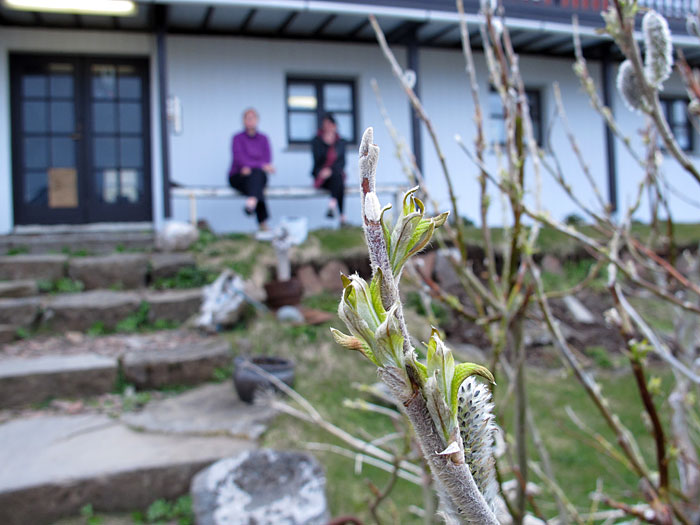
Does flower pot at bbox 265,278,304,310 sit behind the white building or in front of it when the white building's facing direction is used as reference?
in front

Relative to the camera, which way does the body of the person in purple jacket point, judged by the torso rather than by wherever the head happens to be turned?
toward the camera

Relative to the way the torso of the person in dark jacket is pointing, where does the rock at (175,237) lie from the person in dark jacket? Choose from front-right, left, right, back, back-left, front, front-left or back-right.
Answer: front-right

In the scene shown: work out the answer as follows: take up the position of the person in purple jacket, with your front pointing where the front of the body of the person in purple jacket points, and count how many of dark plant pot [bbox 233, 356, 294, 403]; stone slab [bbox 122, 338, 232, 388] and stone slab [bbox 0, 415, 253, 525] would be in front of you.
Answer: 3

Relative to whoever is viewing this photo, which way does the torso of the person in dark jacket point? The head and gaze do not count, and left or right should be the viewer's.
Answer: facing the viewer

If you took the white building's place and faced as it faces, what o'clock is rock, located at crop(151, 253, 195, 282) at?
The rock is roughly at 12 o'clock from the white building.

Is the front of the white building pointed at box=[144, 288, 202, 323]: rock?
yes

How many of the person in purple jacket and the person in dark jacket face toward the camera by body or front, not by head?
2

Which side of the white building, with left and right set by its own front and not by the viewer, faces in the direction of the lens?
front
